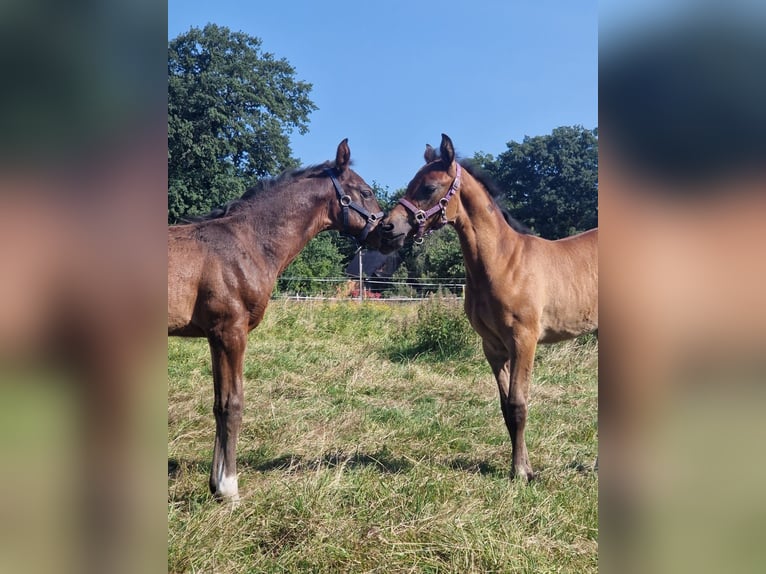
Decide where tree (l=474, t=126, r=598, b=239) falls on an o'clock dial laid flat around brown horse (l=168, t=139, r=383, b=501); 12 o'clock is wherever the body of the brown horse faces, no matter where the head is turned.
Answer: The tree is roughly at 10 o'clock from the brown horse.

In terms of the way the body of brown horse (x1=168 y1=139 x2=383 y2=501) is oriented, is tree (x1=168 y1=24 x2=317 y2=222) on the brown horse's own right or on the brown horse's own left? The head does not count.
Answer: on the brown horse's own left

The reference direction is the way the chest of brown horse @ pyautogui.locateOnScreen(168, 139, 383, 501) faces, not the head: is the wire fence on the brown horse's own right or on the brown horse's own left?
on the brown horse's own left

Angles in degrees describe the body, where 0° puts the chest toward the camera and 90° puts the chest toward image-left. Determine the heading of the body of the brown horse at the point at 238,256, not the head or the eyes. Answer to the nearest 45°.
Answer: approximately 270°
